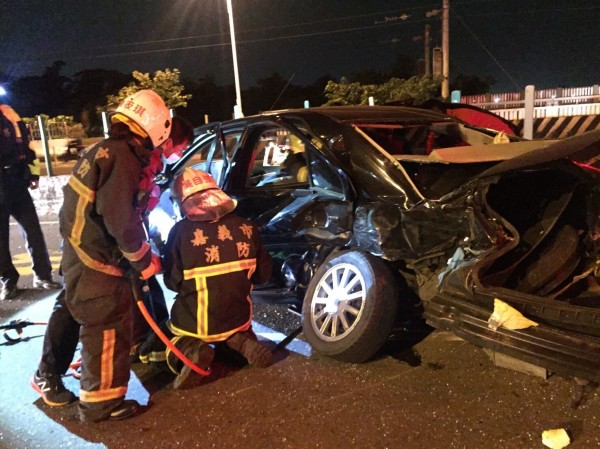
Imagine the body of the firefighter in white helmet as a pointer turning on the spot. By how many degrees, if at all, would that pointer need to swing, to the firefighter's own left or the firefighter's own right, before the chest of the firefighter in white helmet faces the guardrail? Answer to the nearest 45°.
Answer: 0° — they already face it

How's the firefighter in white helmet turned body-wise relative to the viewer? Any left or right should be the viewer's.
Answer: facing away from the viewer and to the right of the viewer

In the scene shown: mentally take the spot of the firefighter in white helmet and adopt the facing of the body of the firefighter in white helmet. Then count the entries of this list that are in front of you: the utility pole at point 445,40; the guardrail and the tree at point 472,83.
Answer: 3

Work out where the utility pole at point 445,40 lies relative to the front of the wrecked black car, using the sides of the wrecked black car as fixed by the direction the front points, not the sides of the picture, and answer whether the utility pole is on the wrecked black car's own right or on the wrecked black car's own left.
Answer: on the wrecked black car's own right

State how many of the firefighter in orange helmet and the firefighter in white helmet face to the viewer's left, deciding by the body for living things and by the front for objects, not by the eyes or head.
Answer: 0

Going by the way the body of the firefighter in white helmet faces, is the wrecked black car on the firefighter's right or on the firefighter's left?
on the firefighter's right

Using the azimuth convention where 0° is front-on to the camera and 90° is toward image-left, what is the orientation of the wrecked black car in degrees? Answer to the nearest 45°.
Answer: approximately 135°

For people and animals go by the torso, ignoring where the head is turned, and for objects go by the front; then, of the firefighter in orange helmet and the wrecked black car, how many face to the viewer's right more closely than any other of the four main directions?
0

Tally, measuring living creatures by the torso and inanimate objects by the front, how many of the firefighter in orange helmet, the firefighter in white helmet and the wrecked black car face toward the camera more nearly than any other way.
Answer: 0

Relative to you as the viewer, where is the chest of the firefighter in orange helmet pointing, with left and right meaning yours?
facing away from the viewer

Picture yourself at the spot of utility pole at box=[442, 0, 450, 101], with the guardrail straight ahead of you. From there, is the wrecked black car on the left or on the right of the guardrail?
right

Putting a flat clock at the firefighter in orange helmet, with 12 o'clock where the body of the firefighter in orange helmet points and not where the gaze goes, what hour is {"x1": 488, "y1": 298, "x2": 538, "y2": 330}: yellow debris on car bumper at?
The yellow debris on car bumper is roughly at 4 o'clock from the firefighter in orange helmet.

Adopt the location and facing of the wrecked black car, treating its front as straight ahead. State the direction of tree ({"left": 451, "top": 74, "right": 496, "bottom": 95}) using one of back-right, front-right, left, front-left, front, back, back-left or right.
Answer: front-right

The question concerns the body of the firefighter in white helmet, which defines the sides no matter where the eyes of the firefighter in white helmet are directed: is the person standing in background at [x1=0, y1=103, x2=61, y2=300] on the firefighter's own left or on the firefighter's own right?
on the firefighter's own left

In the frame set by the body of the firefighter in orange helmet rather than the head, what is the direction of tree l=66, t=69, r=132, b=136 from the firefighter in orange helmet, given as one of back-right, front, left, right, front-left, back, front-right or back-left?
front
